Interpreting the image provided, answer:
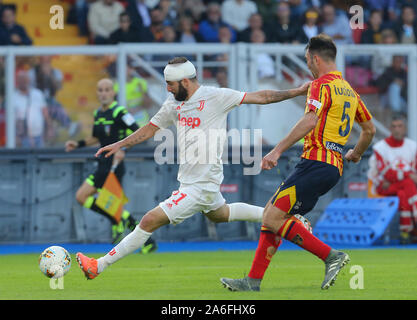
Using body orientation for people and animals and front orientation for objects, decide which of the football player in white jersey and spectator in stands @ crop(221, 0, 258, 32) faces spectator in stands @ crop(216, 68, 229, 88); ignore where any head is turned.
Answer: spectator in stands @ crop(221, 0, 258, 32)

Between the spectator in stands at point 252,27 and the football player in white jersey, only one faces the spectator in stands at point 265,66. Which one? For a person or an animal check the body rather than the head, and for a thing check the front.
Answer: the spectator in stands at point 252,27

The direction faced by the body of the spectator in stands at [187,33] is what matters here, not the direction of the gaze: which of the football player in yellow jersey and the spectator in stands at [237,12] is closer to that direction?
the football player in yellow jersey

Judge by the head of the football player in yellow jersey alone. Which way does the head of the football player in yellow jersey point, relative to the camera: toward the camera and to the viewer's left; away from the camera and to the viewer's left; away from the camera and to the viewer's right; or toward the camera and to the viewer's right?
away from the camera and to the viewer's left

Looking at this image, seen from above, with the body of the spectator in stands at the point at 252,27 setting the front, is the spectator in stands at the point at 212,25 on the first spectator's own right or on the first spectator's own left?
on the first spectator's own right

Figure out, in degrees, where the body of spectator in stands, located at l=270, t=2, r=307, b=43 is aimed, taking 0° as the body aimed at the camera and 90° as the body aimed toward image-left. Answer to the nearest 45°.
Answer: approximately 0°

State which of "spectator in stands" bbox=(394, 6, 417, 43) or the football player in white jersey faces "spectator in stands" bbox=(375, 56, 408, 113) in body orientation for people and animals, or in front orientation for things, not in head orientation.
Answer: "spectator in stands" bbox=(394, 6, 417, 43)

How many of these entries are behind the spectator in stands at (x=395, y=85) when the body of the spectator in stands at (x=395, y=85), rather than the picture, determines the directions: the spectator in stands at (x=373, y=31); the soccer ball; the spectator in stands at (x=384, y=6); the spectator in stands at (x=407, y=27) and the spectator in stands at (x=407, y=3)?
4

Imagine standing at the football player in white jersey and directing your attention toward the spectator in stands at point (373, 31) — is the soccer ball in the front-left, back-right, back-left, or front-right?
back-left

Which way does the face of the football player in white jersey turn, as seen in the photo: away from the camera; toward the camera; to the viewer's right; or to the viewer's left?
to the viewer's left

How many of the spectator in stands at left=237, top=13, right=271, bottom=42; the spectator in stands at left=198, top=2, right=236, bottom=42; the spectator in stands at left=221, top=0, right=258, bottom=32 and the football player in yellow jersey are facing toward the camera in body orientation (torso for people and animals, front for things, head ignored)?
3
